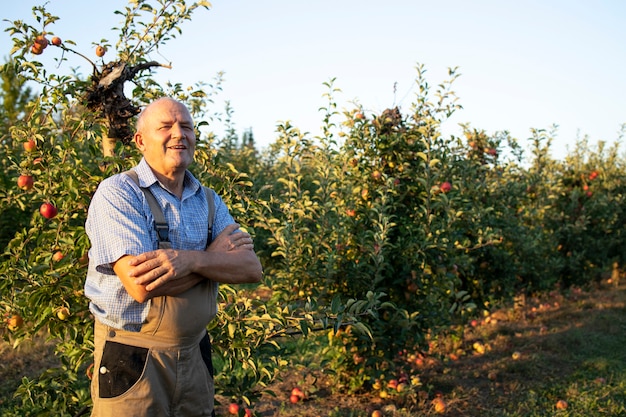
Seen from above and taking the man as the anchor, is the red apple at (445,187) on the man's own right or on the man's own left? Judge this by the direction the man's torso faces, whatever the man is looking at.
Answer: on the man's own left

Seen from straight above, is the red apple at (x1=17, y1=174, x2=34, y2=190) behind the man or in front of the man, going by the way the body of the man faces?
behind

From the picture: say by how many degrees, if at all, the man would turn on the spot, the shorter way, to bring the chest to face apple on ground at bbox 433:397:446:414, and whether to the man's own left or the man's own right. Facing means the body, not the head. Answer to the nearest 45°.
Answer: approximately 90° to the man's own left

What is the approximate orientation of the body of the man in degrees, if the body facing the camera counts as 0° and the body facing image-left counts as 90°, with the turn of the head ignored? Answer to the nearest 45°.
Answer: approximately 315°

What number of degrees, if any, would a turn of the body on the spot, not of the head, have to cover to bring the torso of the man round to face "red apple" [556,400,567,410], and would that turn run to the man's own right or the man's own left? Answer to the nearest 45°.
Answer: approximately 90° to the man's own left
